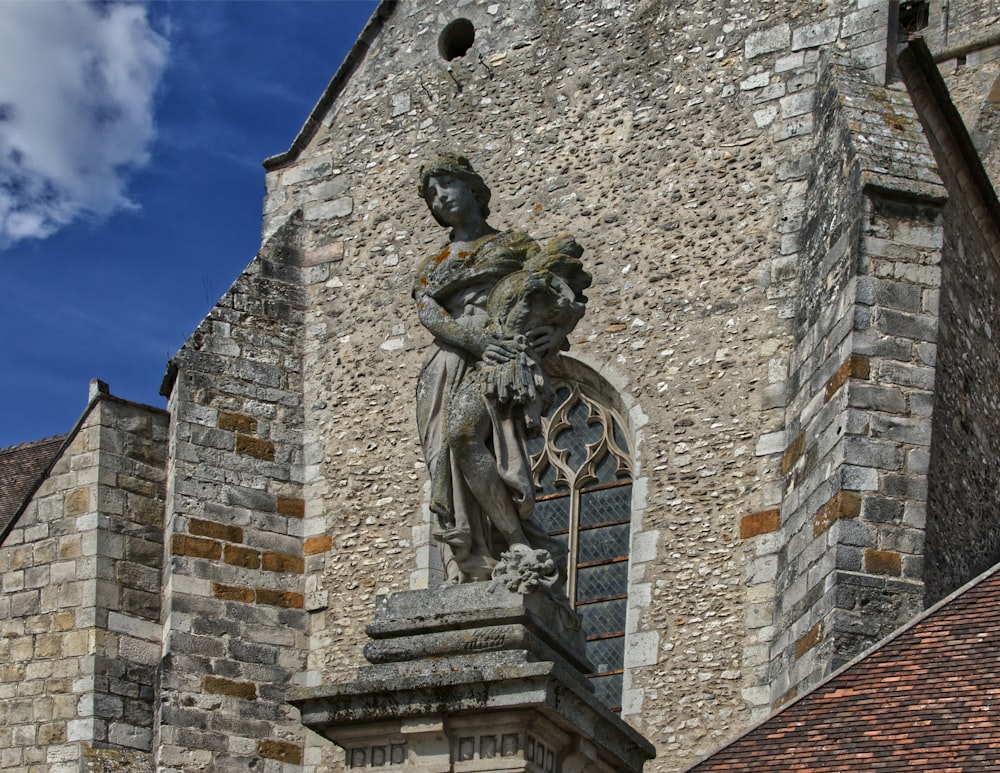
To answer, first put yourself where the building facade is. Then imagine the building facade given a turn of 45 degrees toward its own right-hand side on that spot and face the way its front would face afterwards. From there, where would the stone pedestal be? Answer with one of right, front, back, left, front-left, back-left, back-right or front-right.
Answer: front-left

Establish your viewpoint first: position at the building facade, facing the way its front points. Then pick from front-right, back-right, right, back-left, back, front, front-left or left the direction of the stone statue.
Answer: front

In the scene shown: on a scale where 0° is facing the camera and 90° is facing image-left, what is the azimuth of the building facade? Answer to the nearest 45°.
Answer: approximately 0°

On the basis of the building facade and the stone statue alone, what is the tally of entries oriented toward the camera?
2

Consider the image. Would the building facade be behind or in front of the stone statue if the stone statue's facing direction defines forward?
behind

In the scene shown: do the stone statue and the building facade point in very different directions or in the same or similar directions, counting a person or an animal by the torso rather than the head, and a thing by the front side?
same or similar directions
